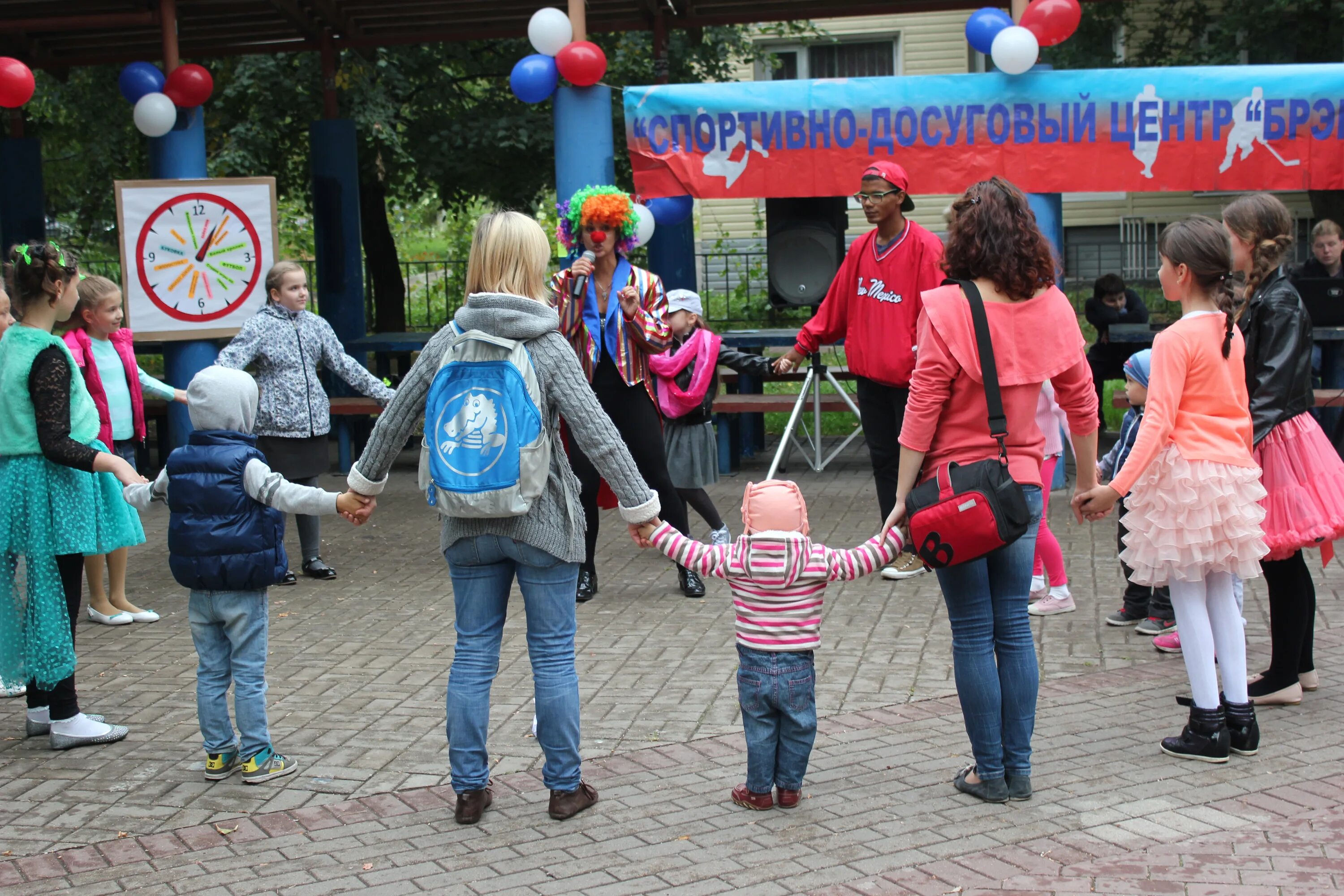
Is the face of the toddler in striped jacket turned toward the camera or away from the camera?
away from the camera

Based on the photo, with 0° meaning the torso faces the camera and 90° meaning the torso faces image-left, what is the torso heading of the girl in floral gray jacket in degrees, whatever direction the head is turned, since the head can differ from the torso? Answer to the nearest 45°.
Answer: approximately 315°

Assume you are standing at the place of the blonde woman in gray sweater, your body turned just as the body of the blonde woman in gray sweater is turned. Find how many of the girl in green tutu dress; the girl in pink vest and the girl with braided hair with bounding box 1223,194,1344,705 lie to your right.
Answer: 1

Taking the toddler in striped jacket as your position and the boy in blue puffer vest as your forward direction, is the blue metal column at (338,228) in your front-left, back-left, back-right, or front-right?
front-right

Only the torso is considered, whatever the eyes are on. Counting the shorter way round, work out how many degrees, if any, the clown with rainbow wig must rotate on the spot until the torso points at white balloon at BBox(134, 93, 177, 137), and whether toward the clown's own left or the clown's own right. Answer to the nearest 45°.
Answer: approximately 135° to the clown's own right

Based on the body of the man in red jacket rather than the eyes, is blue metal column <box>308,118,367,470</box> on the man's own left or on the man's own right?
on the man's own right

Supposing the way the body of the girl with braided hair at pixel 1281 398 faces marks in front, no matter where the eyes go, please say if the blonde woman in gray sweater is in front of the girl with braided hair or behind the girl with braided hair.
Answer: in front

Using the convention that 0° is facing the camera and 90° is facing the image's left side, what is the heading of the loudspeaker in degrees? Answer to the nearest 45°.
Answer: approximately 0°

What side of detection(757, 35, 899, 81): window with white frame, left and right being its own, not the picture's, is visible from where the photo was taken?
front

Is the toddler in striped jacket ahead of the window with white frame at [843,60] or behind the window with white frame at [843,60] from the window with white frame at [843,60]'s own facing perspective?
ahead

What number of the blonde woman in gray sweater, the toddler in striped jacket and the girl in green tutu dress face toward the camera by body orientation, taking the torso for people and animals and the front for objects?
0

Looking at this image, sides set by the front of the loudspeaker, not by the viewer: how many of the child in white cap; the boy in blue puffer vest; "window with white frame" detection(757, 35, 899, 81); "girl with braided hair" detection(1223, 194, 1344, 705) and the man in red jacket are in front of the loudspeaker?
4

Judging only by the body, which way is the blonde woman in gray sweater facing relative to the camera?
away from the camera

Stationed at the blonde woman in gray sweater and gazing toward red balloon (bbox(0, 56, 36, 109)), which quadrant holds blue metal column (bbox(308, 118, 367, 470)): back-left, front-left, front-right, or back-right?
front-right

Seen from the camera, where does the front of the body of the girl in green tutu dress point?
to the viewer's right

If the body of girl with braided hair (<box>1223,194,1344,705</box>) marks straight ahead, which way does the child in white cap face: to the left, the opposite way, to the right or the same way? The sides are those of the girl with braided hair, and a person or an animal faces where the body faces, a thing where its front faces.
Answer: to the left

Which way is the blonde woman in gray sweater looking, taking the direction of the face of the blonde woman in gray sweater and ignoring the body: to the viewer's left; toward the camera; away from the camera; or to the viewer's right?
away from the camera

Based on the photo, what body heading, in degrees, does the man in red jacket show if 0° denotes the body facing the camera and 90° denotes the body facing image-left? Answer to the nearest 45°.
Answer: approximately 45°

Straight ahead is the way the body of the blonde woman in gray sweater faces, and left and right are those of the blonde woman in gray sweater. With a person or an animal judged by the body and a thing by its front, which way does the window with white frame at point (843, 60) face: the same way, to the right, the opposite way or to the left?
the opposite way

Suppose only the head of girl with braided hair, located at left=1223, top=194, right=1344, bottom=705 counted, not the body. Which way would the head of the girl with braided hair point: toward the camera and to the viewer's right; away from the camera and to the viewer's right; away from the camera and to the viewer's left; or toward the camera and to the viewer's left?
away from the camera and to the viewer's left

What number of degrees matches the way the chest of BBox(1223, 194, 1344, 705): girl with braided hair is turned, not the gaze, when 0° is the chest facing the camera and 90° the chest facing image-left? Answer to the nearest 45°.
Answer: approximately 90°

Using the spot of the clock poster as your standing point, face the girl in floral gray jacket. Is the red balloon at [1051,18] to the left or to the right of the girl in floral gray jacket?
left

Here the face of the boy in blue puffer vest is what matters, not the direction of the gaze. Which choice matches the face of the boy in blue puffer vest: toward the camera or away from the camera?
away from the camera
